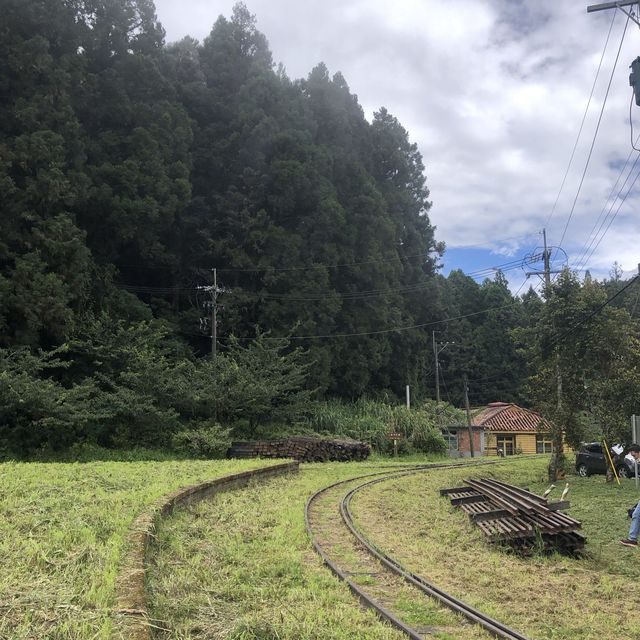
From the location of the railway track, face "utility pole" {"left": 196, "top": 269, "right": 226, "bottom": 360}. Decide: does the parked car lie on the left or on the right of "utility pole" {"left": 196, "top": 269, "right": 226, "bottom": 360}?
right

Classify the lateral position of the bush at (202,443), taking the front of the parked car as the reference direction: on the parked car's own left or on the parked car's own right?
on the parked car's own right
